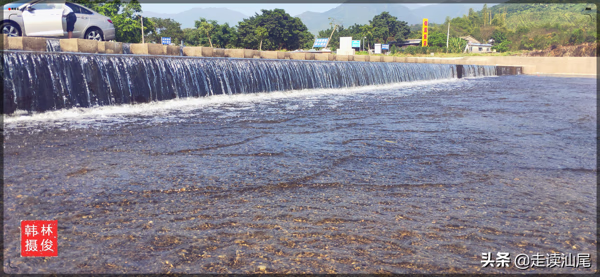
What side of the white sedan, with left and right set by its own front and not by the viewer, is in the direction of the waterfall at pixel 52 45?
left

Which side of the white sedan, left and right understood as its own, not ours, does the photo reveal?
left

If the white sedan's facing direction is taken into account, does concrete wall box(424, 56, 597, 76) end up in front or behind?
behind
